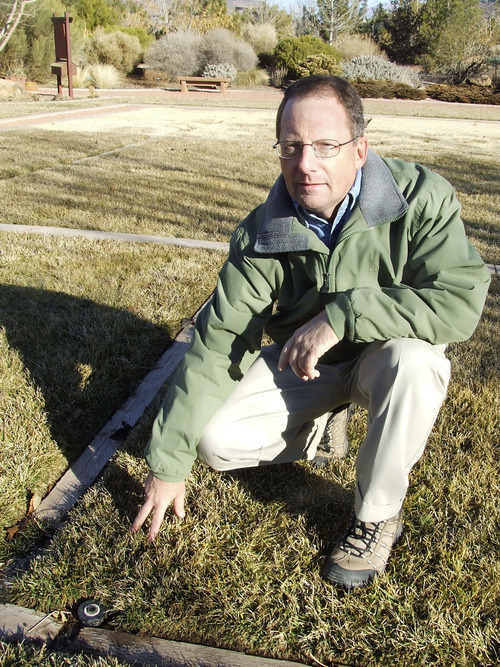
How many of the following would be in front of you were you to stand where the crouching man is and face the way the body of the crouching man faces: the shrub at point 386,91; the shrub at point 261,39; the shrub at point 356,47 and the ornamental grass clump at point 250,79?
0

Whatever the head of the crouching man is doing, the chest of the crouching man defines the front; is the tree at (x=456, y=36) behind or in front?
behind

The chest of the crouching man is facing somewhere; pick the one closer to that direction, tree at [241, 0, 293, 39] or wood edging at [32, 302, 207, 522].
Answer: the wood edging

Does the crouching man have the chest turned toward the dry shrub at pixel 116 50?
no

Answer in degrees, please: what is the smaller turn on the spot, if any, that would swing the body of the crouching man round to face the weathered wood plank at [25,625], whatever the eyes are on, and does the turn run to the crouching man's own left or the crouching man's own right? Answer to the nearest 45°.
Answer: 0° — they already face it

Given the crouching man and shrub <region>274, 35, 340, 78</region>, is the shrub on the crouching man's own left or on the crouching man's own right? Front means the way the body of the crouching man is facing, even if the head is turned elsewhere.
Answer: on the crouching man's own right

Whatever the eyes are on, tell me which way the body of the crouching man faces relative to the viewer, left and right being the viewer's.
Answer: facing the viewer and to the left of the viewer

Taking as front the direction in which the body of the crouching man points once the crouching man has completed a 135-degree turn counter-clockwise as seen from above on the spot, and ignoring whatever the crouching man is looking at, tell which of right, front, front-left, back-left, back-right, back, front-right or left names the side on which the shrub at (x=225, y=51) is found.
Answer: left

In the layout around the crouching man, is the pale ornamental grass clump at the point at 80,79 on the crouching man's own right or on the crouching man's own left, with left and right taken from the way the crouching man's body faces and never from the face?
on the crouching man's own right

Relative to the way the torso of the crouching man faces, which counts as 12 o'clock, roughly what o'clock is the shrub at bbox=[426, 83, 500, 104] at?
The shrub is roughly at 5 o'clock from the crouching man.

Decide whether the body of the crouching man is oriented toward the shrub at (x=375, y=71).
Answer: no

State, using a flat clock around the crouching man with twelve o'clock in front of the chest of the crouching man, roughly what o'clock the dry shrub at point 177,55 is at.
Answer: The dry shrub is roughly at 4 o'clock from the crouching man.

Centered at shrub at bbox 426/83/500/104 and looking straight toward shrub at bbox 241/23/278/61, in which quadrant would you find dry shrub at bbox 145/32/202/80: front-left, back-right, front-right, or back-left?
front-left

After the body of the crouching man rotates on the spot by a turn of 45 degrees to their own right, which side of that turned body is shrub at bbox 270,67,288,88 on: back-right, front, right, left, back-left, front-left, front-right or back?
right

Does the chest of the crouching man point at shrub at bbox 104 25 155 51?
no
